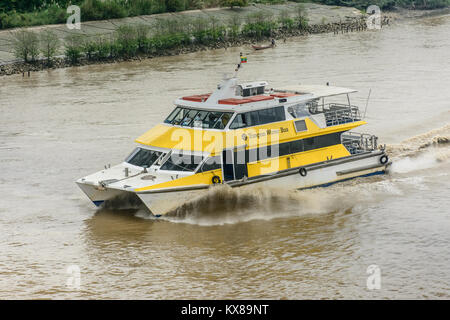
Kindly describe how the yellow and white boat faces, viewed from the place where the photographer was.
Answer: facing the viewer and to the left of the viewer
